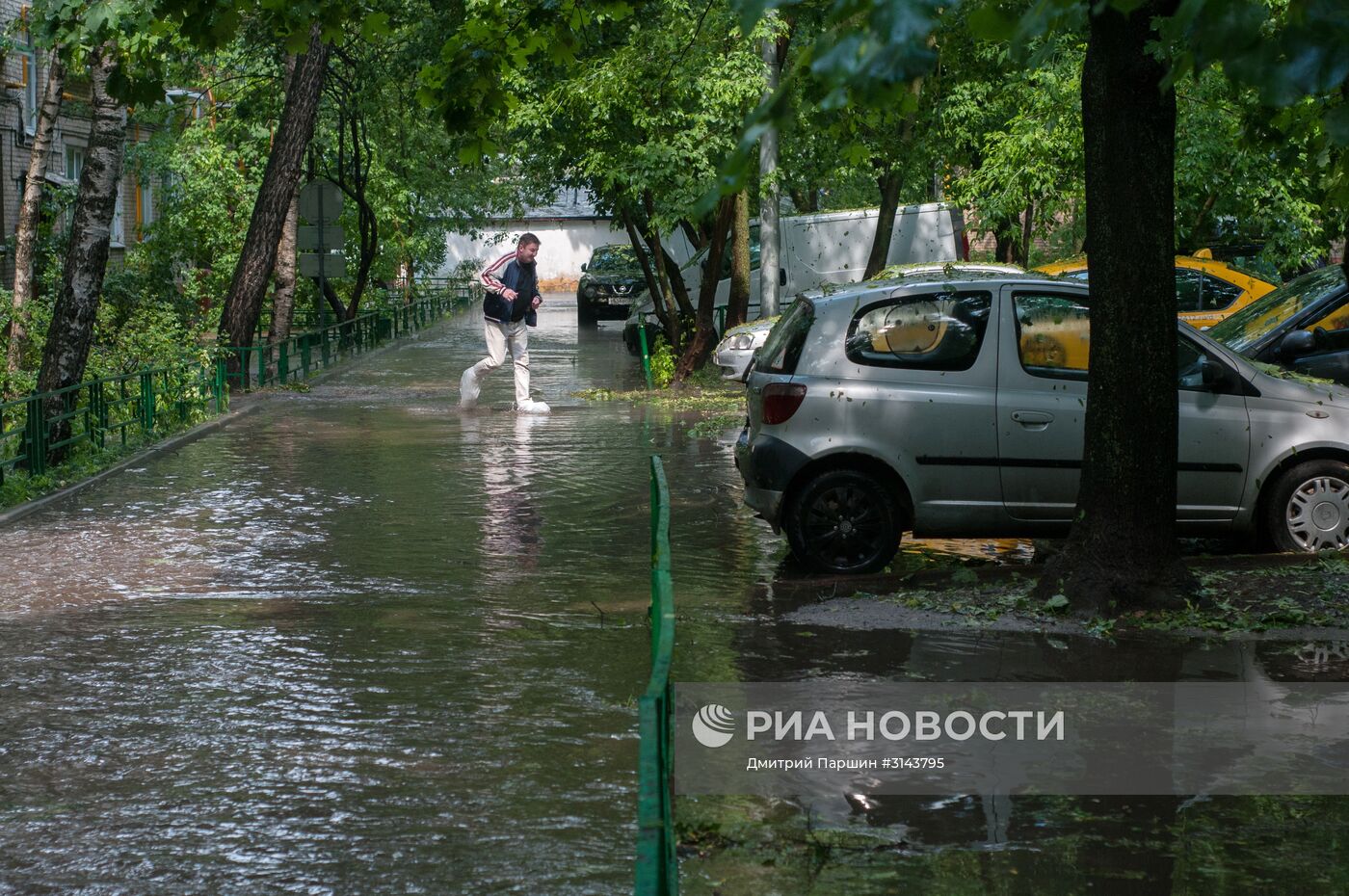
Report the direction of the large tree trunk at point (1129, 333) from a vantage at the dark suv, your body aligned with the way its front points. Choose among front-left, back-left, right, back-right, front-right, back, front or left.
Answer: front

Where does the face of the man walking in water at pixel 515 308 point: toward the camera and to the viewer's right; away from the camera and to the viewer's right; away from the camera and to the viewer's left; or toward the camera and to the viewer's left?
toward the camera and to the viewer's right

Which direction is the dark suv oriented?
toward the camera

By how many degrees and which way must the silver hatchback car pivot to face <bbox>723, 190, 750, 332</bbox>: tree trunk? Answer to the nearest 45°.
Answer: approximately 90° to its left

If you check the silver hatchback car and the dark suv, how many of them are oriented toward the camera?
1

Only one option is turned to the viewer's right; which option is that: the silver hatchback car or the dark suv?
the silver hatchback car

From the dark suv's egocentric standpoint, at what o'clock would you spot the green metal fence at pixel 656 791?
The green metal fence is roughly at 12 o'clock from the dark suv.

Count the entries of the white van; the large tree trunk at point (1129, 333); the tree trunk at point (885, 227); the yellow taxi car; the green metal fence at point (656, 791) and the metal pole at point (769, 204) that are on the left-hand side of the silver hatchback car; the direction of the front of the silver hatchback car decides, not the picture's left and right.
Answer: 4

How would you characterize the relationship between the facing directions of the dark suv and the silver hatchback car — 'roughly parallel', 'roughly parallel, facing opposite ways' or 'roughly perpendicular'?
roughly perpendicular

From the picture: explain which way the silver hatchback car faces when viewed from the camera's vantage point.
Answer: facing to the right of the viewer

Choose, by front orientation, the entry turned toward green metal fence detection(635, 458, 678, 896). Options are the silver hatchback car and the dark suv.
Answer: the dark suv

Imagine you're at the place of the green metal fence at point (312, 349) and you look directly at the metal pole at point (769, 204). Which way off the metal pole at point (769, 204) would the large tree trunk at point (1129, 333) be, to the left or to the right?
right
